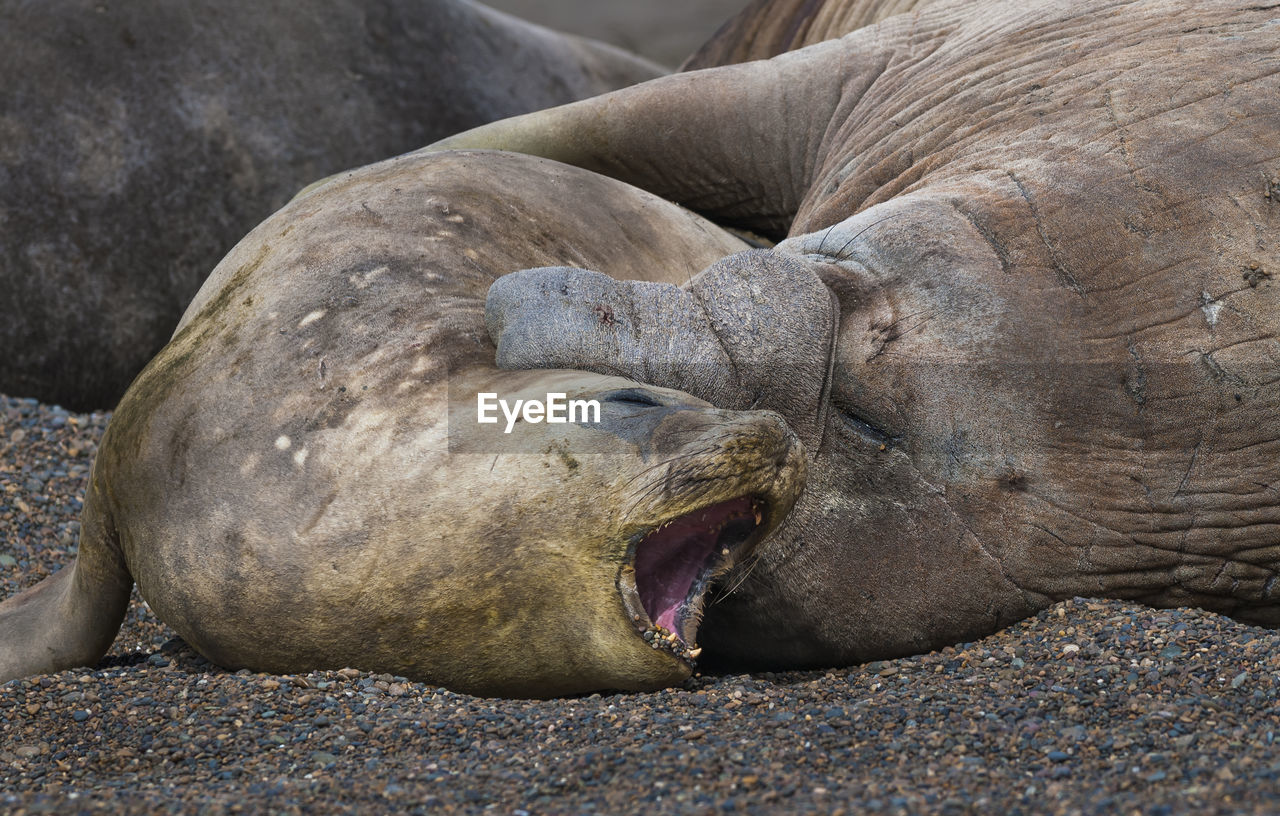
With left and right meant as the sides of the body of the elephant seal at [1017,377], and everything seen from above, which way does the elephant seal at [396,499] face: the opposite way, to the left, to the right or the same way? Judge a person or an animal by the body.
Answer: the opposite way

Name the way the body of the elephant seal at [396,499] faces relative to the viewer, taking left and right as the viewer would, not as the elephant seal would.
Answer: facing to the right of the viewer

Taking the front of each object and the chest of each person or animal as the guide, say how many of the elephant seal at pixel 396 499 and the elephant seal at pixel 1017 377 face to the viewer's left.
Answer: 1

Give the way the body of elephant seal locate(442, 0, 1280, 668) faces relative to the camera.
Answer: to the viewer's left

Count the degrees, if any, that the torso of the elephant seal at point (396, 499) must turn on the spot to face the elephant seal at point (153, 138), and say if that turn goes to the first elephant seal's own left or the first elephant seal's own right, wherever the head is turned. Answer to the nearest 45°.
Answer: approximately 90° to the first elephant seal's own left

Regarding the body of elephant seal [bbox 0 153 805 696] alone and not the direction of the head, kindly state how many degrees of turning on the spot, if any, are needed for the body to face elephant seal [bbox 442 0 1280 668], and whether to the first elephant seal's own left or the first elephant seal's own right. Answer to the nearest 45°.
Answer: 0° — it already faces it

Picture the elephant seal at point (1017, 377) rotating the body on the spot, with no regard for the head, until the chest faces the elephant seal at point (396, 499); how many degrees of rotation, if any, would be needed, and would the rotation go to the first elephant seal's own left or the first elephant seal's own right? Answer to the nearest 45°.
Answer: approximately 45° to the first elephant seal's own left
